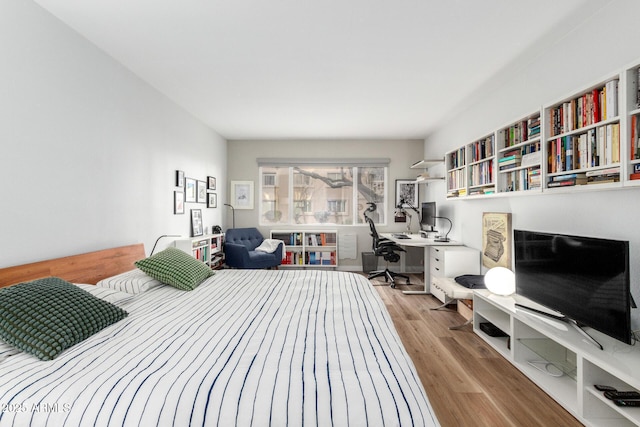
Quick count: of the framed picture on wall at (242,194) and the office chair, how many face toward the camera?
1

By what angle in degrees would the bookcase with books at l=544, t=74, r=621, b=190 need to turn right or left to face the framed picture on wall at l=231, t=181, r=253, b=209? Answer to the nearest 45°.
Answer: approximately 45° to its right

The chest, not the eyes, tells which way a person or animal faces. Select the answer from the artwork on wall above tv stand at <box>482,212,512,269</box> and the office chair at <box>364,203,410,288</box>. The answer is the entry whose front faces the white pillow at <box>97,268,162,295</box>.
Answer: the artwork on wall above tv stand

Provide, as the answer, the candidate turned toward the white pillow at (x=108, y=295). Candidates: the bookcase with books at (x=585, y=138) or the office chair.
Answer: the bookcase with books

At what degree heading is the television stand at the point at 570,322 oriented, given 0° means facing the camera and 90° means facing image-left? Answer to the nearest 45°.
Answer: approximately 45°

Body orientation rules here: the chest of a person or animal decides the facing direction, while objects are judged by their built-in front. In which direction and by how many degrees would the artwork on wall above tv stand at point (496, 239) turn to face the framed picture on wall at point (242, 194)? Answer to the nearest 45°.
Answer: approximately 45° to its right

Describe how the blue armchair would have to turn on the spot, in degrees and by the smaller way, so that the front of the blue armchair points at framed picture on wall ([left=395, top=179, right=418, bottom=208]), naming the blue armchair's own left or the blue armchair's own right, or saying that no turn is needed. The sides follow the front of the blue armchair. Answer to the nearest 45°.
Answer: approximately 45° to the blue armchair's own left

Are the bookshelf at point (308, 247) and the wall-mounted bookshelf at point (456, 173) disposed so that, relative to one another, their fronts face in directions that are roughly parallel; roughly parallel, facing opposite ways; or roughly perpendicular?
roughly perpendicular
